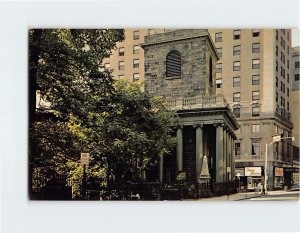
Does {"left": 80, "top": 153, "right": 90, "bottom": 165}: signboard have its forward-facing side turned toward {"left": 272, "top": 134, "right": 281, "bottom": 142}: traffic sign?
no

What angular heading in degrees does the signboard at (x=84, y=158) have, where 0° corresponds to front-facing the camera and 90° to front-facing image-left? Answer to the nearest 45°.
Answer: approximately 0°

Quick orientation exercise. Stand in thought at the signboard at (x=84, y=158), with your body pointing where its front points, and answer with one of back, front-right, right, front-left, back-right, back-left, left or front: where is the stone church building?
left

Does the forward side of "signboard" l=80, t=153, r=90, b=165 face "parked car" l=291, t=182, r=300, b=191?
no

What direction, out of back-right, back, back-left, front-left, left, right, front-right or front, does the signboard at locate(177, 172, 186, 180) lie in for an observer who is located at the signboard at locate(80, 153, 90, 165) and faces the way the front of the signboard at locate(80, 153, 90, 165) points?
left

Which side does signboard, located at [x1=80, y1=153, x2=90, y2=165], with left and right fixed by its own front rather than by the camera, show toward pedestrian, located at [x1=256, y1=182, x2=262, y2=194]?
left

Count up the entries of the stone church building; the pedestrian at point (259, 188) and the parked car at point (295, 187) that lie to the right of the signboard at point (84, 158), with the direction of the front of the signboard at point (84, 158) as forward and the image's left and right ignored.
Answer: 0

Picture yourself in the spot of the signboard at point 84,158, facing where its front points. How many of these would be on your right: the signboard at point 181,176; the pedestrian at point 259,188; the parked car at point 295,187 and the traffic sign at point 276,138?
0

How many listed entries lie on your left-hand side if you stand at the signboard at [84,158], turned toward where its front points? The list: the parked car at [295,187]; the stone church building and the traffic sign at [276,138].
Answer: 3
